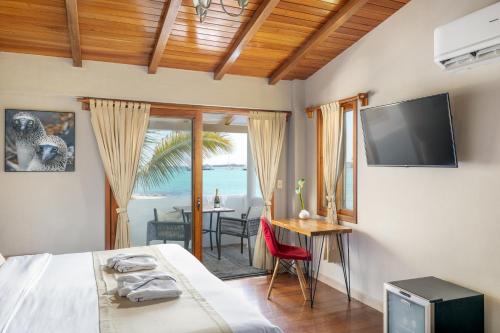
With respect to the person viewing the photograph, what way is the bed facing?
facing to the right of the viewer

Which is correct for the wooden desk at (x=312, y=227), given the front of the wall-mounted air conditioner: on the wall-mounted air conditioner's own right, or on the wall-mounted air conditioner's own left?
on the wall-mounted air conditioner's own right

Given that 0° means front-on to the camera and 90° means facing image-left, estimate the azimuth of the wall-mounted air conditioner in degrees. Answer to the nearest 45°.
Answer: approximately 45°

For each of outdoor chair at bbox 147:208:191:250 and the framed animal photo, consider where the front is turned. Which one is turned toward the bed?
the framed animal photo

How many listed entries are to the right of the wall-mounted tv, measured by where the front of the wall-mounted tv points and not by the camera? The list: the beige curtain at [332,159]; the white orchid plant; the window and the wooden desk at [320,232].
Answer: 4

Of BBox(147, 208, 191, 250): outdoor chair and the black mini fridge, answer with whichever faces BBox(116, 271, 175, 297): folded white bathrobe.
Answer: the black mini fridge

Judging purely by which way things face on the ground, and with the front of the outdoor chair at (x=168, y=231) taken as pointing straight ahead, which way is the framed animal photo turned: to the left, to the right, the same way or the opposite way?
to the right

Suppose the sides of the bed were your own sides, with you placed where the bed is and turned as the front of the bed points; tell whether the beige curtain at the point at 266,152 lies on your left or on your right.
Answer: on your left

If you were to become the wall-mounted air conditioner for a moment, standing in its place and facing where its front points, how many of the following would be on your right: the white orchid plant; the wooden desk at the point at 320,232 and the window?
3
